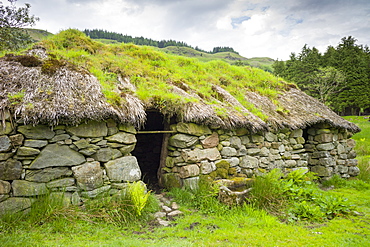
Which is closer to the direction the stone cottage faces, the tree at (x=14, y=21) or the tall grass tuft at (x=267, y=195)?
the tall grass tuft

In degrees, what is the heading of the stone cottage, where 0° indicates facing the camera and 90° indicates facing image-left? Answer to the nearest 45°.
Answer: approximately 315°

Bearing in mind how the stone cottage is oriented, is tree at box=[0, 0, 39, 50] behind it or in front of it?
behind

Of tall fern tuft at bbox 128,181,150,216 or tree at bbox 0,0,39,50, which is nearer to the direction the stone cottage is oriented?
the tall fern tuft

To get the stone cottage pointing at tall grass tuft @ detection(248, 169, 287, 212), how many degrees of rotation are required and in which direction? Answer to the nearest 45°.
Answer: approximately 45° to its left

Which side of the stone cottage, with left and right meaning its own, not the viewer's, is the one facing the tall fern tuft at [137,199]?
front
